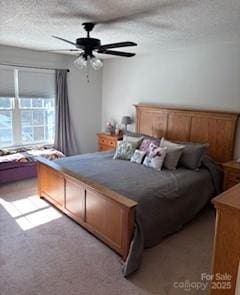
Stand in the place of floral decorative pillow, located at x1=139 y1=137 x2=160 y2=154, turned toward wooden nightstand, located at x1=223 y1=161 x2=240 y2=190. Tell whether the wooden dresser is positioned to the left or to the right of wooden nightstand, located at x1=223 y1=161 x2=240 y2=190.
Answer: right

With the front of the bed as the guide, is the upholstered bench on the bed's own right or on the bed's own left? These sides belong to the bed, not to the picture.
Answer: on the bed's own right

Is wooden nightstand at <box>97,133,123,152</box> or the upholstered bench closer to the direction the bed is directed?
the upholstered bench

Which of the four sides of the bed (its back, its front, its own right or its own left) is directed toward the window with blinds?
right

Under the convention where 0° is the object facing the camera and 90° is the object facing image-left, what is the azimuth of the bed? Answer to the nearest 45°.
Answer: approximately 45°

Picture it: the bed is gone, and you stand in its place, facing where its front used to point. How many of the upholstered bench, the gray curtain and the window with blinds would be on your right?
3

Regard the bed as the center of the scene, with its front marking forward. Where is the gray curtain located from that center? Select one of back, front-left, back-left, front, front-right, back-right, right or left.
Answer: right

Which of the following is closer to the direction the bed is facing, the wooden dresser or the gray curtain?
the wooden dresser

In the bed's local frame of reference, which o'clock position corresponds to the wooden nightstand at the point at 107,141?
The wooden nightstand is roughly at 4 o'clock from the bed.

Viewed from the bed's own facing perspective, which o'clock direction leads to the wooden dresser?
The wooden dresser is roughly at 10 o'clock from the bed.
